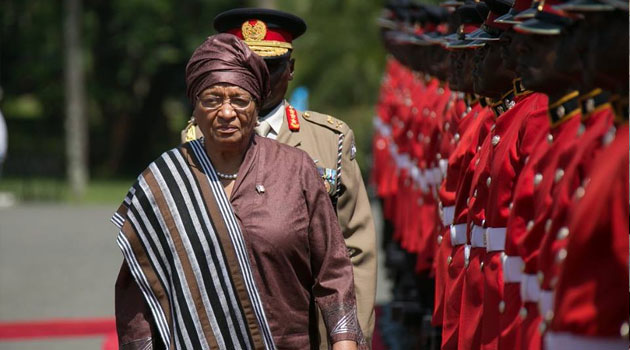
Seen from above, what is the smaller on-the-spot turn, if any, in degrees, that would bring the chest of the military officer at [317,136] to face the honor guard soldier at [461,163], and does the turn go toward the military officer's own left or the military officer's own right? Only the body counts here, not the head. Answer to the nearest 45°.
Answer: approximately 90° to the military officer's own left

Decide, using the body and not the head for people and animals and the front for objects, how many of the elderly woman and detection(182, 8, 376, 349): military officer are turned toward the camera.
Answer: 2

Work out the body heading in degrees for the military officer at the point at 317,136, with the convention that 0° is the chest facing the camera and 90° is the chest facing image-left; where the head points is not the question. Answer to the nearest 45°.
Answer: approximately 0°

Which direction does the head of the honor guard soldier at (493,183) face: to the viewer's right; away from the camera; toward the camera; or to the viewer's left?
to the viewer's left

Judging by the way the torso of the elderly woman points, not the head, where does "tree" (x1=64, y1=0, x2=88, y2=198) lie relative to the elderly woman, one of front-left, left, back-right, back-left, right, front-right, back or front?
back

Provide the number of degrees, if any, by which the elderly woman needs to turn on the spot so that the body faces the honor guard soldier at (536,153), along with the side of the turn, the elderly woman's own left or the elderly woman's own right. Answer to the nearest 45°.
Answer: approximately 45° to the elderly woman's own left

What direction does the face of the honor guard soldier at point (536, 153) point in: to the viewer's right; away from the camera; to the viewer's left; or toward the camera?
to the viewer's left
